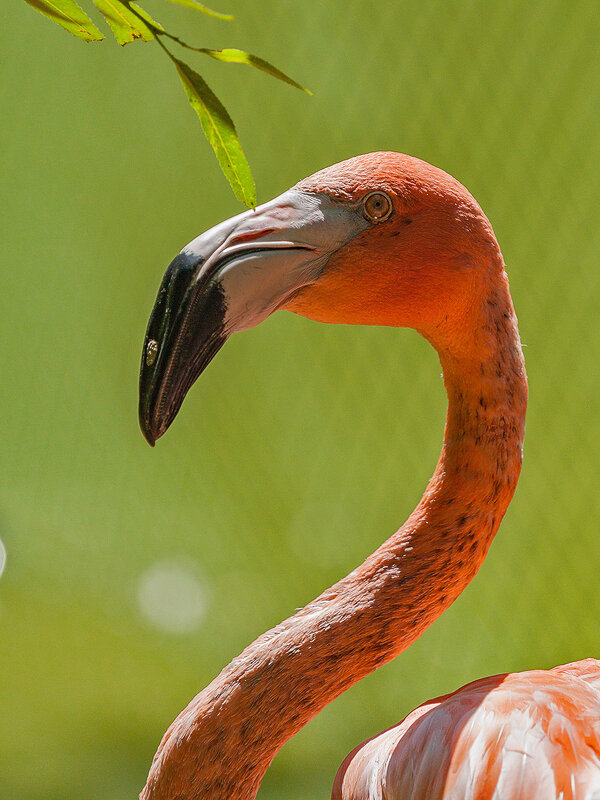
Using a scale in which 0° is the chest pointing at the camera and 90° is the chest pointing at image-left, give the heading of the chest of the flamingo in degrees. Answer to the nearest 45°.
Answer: approximately 90°
